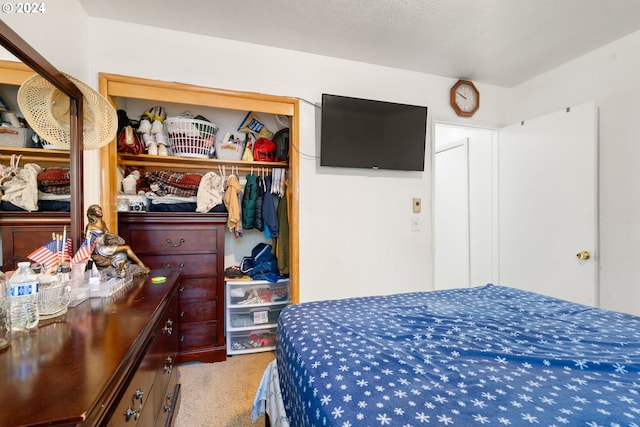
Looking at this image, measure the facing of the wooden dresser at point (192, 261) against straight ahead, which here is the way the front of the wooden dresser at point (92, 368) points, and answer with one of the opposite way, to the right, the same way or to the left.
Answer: to the right

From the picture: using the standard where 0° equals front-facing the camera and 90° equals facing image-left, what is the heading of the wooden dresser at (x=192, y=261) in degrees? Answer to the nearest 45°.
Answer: approximately 0°

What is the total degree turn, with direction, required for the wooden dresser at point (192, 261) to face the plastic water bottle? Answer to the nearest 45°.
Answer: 0° — it already faces it

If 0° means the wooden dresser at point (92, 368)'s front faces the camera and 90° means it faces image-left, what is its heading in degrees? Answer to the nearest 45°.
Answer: approximately 270°

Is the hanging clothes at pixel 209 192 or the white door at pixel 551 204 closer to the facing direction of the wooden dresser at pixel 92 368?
the white door
